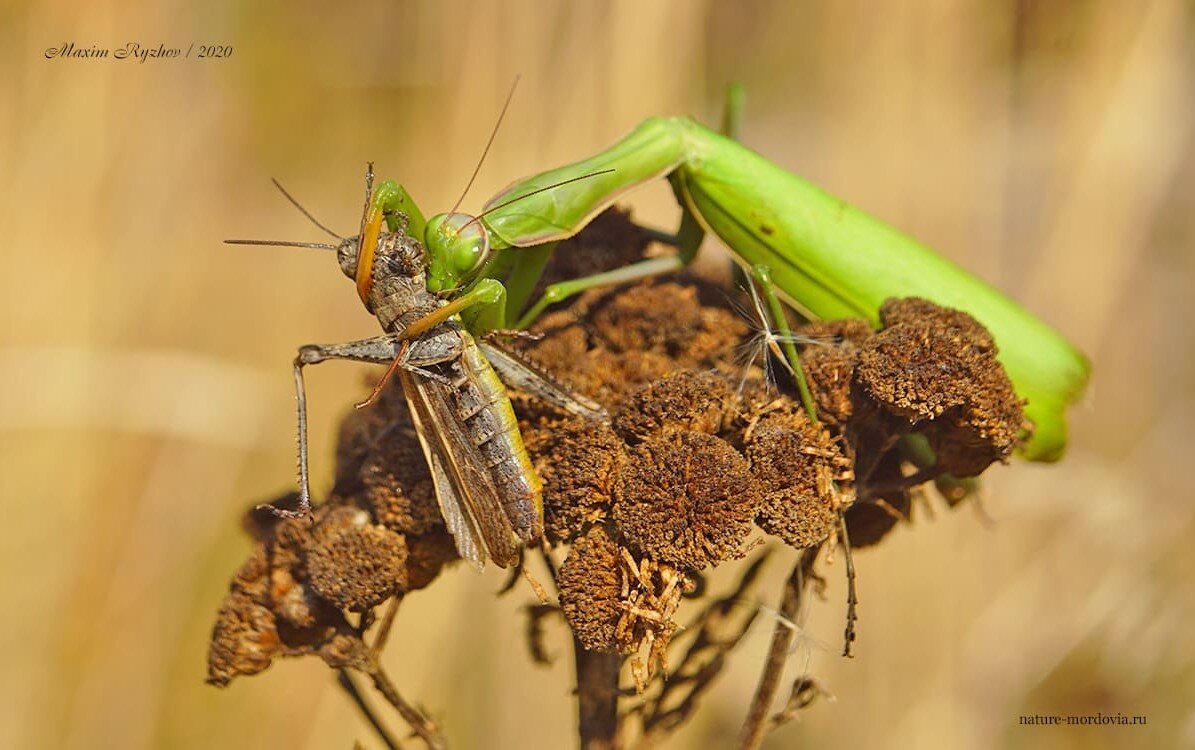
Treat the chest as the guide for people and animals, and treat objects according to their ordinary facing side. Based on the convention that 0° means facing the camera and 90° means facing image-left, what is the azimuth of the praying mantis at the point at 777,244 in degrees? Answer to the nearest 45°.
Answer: approximately 90°
